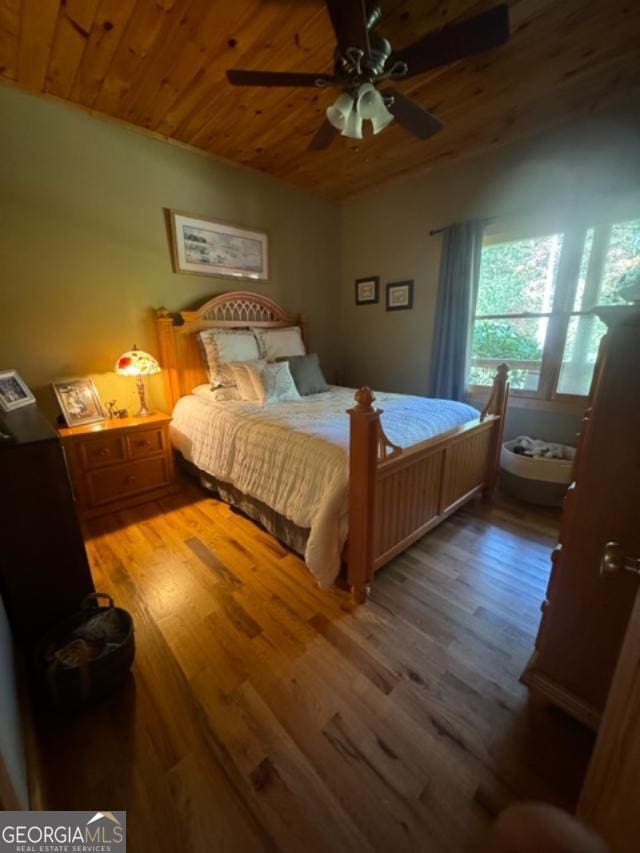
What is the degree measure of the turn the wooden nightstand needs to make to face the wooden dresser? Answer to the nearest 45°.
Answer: approximately 45° to its right

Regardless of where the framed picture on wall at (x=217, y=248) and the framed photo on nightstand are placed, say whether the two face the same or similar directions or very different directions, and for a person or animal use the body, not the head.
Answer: same or similar directions

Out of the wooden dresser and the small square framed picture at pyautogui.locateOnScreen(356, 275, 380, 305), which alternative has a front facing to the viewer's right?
the wooden dresser

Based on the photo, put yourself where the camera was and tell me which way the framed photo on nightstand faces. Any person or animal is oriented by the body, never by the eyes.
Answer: facing the viewer and to the right of the viewer

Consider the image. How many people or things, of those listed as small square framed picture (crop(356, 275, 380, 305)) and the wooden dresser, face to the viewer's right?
1

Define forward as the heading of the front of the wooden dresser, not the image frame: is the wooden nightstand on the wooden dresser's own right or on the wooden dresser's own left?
on the wooden dresser's own left

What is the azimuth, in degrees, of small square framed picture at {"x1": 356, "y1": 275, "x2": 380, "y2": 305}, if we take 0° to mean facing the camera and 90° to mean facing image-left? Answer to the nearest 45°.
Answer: approximately 45°

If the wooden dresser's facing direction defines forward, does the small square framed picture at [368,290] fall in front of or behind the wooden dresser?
in front

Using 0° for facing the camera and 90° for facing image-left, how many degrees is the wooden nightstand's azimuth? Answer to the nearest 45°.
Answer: approximately 315°

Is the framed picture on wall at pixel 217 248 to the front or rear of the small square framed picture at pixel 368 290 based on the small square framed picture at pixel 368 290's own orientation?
to the front

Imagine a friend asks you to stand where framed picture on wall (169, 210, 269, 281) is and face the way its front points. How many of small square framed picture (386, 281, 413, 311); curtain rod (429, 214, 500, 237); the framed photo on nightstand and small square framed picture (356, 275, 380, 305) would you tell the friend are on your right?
1

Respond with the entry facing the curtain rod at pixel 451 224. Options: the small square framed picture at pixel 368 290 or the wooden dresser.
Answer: the wooden dresser

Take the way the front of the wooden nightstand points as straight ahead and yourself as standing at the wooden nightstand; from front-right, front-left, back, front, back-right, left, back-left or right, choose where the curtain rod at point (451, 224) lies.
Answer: front-left

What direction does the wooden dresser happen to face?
to the viewer's right
